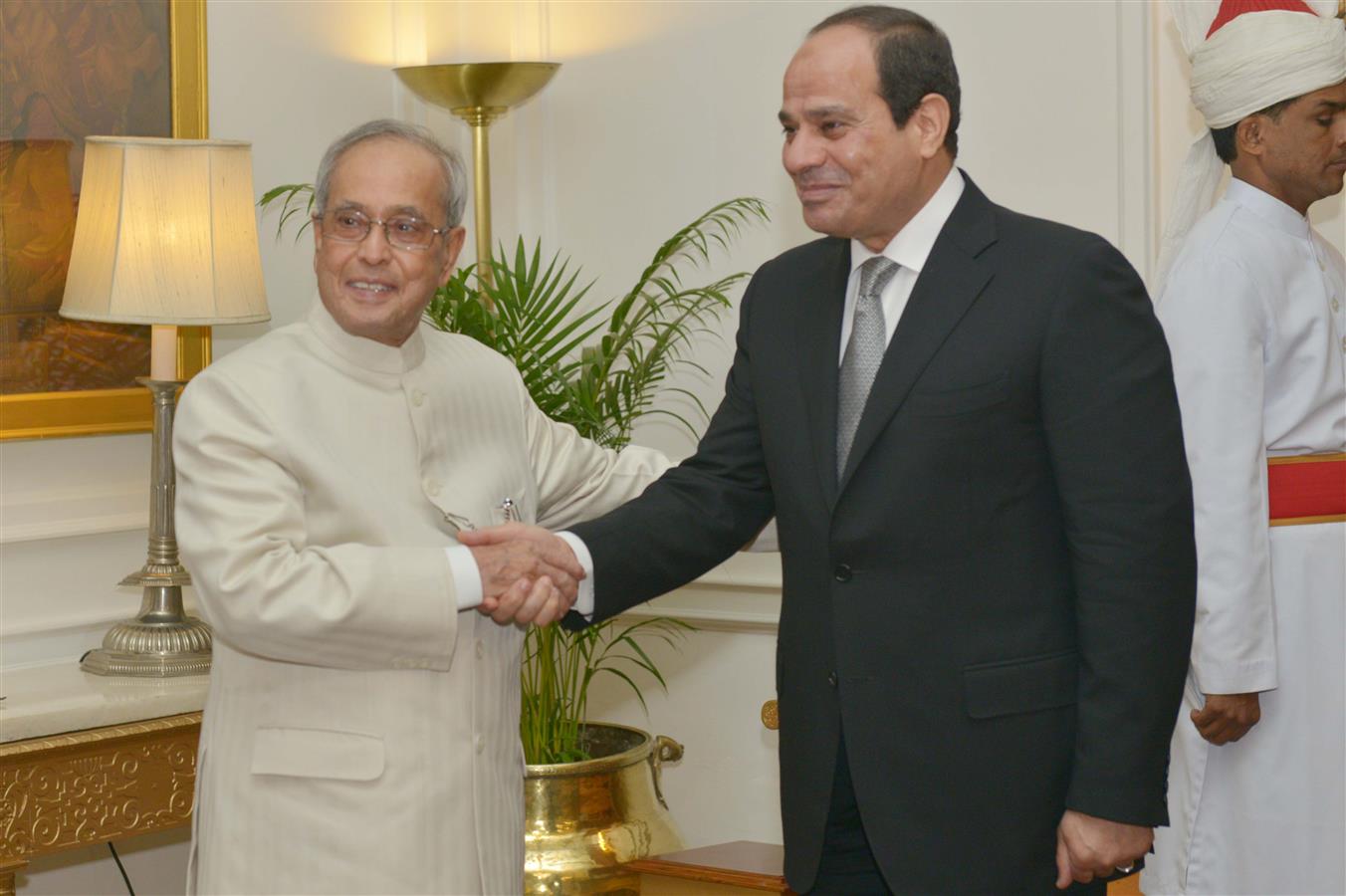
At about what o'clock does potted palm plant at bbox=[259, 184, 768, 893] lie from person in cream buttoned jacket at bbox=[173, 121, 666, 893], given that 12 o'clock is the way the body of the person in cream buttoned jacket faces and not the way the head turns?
The potted palm plant is roughly at 8 o'clock from the person in cream buttoned jacket.

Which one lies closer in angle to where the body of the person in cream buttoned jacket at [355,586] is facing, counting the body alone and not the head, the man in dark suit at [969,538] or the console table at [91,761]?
the man in dark suit

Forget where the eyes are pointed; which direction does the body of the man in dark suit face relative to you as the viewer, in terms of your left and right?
facing the viewer and to the left of the viewer

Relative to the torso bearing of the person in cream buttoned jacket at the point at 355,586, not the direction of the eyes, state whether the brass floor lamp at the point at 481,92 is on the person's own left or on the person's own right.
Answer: on the person's own left

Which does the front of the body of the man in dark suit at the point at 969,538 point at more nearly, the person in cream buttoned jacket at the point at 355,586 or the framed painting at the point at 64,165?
the person in cream buttoned jacket

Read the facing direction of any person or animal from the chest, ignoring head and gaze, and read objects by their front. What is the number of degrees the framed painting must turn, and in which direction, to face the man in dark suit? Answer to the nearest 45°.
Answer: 0° — it already faces them

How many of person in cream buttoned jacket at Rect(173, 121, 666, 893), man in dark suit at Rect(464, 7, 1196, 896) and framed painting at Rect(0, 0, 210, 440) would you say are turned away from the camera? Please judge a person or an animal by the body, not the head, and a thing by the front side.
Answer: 0

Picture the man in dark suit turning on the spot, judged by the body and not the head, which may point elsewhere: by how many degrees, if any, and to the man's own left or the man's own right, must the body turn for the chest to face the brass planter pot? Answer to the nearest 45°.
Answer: approximately 90° to the man's own right

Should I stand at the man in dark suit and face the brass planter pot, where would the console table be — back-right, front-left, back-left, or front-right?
front-left

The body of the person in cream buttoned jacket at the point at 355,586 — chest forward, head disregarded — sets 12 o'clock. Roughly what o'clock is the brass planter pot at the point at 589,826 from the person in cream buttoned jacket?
The brass planter pot is roughly at 8 o'clock from the person in cream buttoned jacket.

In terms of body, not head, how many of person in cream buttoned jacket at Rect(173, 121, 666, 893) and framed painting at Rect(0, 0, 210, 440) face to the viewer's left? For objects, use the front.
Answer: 0

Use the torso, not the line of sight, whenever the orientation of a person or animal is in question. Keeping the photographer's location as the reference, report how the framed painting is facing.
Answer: facing the viewer and to the right of the viewer

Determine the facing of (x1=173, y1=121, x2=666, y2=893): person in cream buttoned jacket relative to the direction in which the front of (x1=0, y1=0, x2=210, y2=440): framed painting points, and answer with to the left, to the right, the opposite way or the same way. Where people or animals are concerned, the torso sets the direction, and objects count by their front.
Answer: the same way

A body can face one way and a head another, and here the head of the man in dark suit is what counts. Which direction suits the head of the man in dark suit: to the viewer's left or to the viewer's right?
to the viewer's left

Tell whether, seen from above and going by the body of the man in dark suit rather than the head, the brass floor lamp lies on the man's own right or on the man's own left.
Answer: on the man's own right
